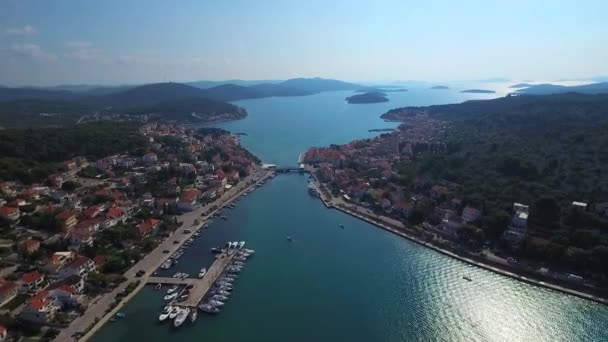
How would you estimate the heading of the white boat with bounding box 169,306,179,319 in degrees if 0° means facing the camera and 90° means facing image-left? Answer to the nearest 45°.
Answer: approximately 45°

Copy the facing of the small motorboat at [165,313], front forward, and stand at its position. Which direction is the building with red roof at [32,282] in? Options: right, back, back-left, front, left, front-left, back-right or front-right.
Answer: right

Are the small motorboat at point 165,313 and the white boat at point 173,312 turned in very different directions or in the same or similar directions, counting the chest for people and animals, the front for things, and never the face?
same or similar directions

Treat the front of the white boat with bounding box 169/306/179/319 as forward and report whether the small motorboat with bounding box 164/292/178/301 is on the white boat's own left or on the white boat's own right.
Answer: on the white boat's own right

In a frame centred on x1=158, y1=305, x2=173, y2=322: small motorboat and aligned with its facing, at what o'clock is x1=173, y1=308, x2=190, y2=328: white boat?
The white boat is roughly at 9 o'clock from the small motorboat.

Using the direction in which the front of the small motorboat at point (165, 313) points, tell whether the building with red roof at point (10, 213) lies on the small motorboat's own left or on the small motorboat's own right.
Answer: on the small motorboat's own right

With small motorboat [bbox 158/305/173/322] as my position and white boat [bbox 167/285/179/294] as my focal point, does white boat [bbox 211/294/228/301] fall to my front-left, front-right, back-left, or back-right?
front-right

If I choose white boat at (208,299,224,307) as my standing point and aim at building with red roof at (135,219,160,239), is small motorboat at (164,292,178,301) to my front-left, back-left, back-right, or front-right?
front-left

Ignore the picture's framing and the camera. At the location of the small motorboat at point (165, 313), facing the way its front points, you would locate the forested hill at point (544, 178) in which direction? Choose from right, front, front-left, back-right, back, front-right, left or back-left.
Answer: back-left

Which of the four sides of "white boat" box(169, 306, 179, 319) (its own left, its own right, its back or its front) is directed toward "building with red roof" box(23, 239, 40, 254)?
right

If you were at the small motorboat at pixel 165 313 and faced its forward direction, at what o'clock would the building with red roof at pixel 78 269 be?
The building with red roof is roughly at 3 o'clock from the small motorboat.

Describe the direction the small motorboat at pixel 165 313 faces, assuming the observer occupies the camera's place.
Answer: facing the viewer and to the left of the viewer

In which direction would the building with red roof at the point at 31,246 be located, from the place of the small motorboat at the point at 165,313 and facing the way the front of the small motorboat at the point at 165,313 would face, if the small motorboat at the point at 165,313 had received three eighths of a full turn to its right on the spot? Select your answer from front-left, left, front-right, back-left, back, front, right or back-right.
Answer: front-left

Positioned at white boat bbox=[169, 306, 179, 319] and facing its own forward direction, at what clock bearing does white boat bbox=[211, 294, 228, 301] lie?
white boat bbox=[211, 294, 228, 301] is roughly at 7 o'clock from white boat bbox=[169, 306, 179, 319].

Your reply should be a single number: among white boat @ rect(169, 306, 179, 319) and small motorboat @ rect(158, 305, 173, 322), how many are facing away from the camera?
0
